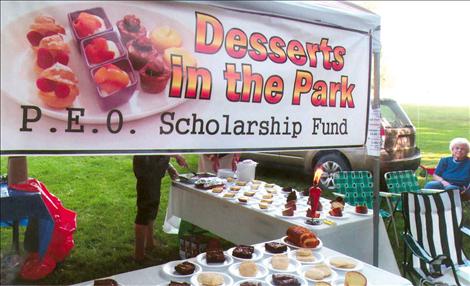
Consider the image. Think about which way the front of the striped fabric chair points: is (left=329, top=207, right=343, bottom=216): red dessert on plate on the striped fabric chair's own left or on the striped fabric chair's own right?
on the striped fabric chair's own right

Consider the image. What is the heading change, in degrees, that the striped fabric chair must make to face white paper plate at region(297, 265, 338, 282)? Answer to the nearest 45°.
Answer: approximately 45° to its right

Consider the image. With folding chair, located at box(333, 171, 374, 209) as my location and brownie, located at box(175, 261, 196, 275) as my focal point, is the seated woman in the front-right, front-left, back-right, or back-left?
back-left

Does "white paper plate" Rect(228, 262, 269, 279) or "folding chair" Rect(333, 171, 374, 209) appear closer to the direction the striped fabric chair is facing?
the white paper plate
